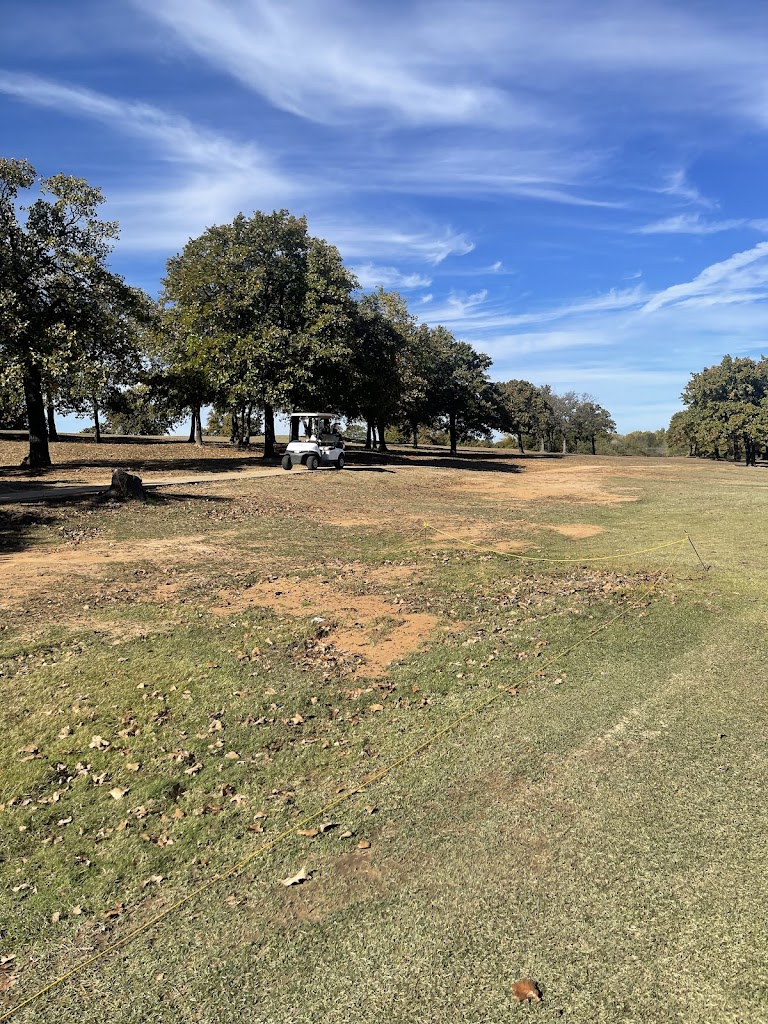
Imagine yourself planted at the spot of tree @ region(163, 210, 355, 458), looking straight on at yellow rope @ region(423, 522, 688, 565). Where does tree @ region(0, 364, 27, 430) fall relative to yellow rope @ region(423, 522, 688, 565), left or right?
right

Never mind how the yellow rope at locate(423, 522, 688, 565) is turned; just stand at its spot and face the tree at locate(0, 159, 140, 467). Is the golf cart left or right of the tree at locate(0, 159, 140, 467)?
right

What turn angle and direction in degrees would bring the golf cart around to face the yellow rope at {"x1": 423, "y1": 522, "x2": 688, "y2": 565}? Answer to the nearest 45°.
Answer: approximately 45° to its left

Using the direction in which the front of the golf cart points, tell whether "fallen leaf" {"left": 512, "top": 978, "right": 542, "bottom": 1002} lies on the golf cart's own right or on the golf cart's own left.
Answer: on the golf cart's own left

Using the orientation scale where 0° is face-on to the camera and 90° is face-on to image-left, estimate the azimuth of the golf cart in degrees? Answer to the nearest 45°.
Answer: approximately 45°
